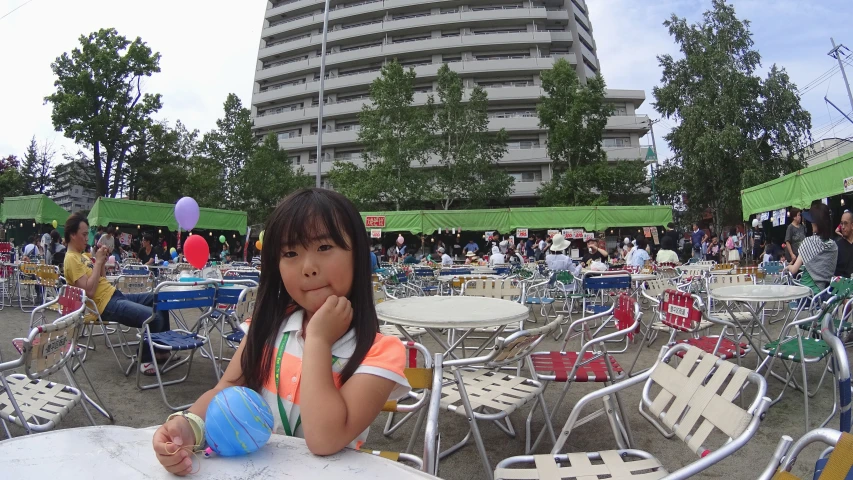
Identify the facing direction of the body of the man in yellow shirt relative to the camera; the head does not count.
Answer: to the viewer's right

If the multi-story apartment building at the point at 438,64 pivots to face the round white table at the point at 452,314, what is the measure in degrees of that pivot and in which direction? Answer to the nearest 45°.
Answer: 0° — it already faces it

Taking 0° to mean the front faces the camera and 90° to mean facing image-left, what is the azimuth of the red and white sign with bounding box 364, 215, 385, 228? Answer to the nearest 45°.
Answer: approximately 0°

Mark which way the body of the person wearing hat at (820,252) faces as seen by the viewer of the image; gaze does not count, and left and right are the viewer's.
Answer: facing away from the viewer and to the left of the viewer

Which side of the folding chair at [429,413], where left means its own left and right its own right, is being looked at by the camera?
left

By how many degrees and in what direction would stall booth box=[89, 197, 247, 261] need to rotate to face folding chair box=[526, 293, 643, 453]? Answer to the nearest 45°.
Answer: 0° — it already faces it

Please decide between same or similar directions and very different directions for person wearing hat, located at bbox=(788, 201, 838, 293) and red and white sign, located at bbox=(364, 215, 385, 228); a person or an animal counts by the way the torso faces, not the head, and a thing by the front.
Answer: very different directions

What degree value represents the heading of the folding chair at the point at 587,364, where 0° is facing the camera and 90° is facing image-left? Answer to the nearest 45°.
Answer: approximately 90°
